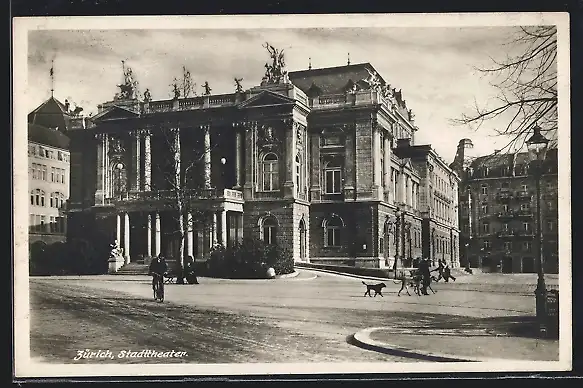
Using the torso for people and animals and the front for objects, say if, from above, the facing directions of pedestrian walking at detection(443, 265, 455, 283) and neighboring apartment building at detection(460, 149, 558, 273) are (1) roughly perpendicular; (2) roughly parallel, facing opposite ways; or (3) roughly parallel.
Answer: roughly perpendicular

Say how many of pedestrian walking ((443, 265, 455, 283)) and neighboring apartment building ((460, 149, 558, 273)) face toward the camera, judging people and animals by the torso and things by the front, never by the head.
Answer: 1
